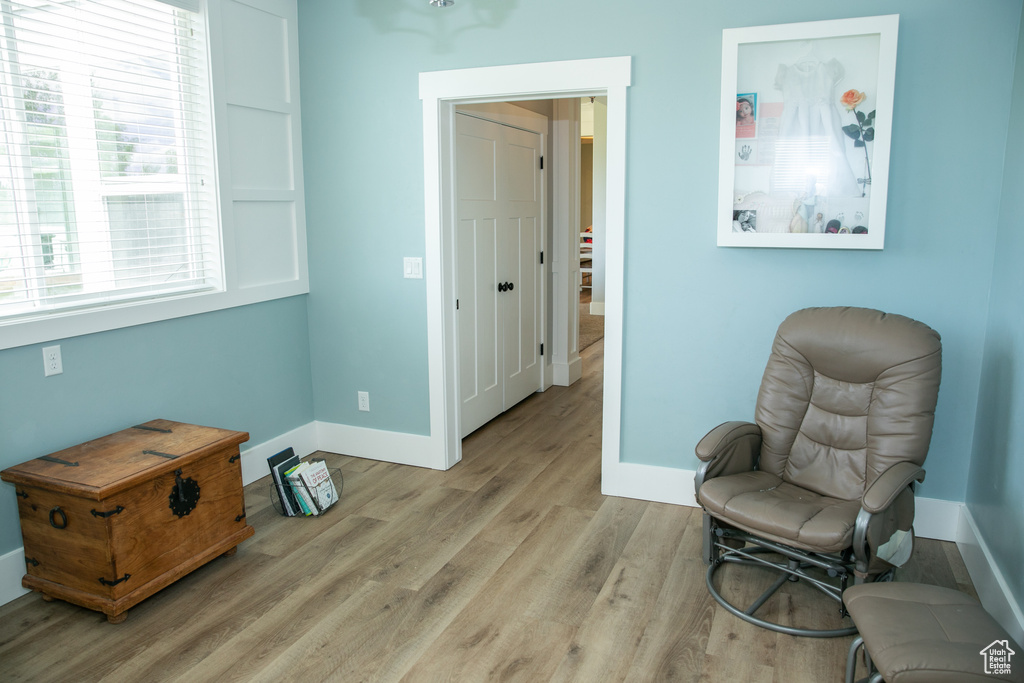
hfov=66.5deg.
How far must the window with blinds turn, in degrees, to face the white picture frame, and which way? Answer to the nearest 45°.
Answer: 0° — it already faces it

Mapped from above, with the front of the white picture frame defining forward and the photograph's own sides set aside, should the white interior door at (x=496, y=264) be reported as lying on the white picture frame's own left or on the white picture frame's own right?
on the white picture frame's own right

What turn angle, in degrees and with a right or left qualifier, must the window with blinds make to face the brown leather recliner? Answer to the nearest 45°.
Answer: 0° — it already faces it

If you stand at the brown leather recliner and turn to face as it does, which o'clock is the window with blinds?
The window with blinds is roughly at 1 o'clock from the brown leather recliner.

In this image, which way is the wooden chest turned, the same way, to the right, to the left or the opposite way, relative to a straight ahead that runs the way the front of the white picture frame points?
to the left

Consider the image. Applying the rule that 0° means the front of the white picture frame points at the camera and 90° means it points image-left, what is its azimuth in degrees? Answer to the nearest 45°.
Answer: approximately 0°

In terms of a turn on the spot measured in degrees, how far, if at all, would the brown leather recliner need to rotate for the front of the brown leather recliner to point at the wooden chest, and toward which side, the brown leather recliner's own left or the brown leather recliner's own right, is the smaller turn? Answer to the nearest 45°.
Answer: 0° — it already faces it

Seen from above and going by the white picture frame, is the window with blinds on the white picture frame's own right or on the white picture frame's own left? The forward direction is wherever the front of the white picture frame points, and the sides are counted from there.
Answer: on the white picture frame's own right

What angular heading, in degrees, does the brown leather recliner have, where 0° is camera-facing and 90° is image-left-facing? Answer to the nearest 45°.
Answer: approximately 45°

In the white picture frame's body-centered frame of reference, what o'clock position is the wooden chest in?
The wooden chest is roughly at 2 o'clock from the white picture frame.
